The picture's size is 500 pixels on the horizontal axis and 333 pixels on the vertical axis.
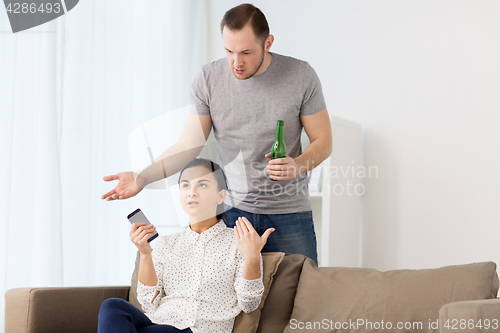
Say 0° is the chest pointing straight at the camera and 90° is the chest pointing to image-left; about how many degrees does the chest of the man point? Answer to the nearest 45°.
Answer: approximately 45°

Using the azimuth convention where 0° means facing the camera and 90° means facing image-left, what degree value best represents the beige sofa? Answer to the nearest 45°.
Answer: approximately 45°
